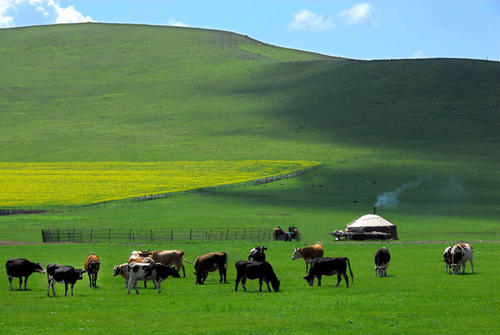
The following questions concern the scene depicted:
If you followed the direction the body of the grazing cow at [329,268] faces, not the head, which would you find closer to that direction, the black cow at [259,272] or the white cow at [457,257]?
the black cow

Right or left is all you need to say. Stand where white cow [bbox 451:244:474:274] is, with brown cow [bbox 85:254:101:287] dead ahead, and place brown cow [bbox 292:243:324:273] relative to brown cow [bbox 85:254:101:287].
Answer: right

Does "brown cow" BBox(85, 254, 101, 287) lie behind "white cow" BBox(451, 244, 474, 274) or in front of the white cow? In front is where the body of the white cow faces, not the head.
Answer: in front

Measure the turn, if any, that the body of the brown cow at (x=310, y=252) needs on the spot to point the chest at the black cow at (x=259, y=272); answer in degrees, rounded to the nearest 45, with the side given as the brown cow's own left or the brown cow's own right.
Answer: approximately 90° to the brown cow's own left

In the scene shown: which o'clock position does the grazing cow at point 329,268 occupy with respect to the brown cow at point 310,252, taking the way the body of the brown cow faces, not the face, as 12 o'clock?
The grazing cow is roughly at 9 o'clock from the brown cow.

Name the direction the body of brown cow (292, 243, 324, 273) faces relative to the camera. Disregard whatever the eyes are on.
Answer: to the viewer's left

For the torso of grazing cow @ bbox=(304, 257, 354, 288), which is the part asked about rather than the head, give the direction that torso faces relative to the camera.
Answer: to the viewer's left

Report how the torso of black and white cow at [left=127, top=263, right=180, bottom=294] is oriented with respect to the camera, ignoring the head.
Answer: to the viewer's right
